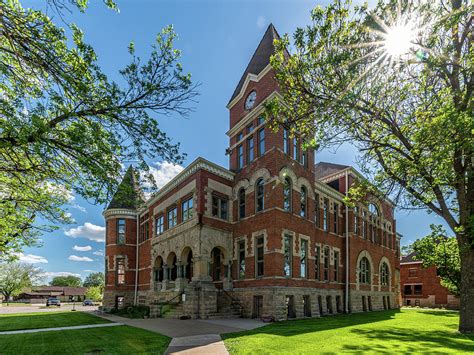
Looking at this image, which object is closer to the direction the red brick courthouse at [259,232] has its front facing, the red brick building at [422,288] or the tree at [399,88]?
the tree

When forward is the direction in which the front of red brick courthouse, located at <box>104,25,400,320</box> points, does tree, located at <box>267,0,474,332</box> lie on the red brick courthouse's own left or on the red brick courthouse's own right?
on the red brick courthouse's own left

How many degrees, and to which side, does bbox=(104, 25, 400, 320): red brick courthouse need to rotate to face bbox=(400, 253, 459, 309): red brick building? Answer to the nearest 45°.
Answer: approximately 180°

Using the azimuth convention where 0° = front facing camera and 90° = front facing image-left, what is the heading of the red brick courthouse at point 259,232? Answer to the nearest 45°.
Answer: approximately 45°
